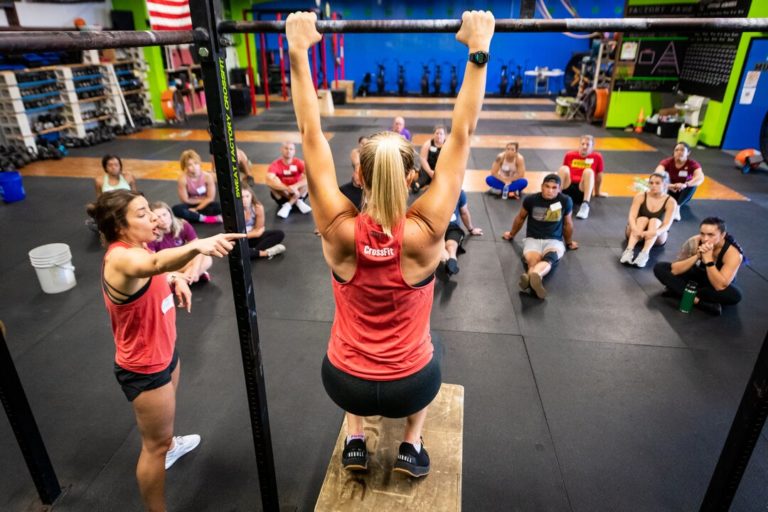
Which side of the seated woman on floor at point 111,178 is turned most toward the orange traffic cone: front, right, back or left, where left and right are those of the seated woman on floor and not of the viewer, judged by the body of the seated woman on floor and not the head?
left

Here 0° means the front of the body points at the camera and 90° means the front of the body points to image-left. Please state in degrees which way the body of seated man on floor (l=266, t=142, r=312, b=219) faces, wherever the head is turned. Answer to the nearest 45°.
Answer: approximately 0°

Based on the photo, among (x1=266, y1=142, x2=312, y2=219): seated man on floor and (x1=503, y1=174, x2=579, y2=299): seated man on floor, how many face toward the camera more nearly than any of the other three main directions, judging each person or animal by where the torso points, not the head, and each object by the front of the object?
2

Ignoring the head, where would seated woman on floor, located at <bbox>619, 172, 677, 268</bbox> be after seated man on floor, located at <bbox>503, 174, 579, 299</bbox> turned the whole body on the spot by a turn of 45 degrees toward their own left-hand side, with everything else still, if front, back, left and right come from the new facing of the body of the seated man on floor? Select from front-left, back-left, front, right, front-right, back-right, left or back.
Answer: left

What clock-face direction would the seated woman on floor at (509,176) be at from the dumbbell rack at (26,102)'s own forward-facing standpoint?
The seated woman on floor is roughly at 12 o'clock from the dumbbell rack.

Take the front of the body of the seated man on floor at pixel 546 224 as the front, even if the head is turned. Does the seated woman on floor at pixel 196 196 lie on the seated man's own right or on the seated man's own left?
on the seated man's own right

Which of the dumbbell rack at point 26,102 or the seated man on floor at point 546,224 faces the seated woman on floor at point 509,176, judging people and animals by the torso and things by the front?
the dumbbell rack

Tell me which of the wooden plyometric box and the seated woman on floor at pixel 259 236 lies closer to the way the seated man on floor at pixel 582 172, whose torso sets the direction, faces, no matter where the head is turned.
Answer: the wooden plyometric box

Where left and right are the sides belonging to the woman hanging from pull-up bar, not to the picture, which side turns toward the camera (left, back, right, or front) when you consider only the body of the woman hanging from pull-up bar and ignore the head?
back

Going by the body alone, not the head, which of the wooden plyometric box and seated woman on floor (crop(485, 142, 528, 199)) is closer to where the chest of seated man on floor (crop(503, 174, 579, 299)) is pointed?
the wooden plyometric box
